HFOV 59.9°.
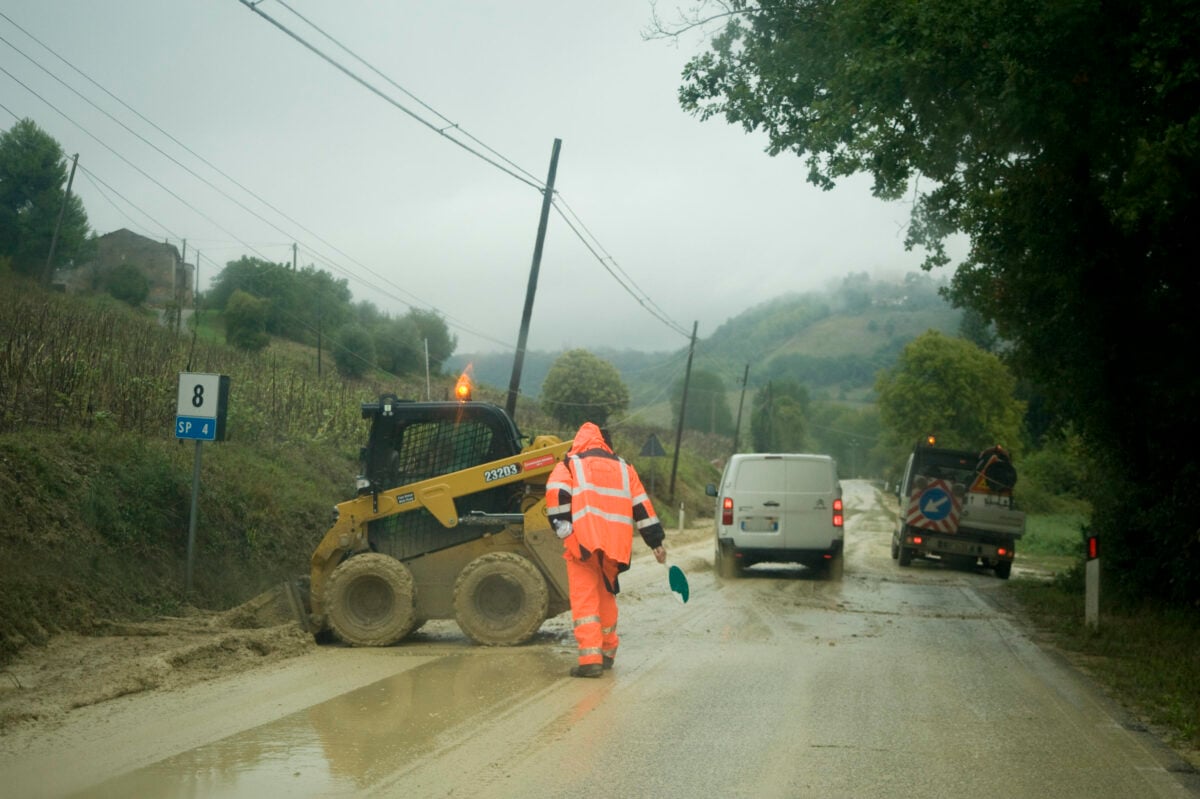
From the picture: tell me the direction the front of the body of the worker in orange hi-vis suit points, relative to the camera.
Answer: away from the camera

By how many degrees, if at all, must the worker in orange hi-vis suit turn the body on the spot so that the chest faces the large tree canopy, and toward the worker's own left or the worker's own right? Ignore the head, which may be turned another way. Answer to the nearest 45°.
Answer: approximately 45° to the worker's own right

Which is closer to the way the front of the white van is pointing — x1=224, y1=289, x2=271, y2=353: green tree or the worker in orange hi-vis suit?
the green tree

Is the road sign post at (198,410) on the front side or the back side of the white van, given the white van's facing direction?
on the back side

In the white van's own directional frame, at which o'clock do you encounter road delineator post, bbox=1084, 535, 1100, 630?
The road delineator post is roughly at 5 o'clock from the white van.

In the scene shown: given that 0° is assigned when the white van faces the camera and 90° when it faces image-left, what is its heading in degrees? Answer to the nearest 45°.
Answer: approximately 180°

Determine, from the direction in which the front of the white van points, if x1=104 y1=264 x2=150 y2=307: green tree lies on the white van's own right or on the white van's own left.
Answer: on the white van's own left

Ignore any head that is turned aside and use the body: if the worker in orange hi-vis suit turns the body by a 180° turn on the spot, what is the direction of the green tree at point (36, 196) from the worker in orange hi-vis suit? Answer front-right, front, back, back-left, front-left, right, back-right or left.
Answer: back-right

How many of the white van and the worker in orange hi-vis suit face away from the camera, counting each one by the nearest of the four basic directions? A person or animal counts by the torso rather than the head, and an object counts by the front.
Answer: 2

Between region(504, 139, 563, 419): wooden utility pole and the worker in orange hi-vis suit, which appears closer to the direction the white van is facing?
the wooden utility pole

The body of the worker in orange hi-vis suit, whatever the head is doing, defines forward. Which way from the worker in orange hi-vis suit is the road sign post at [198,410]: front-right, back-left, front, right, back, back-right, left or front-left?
front-left

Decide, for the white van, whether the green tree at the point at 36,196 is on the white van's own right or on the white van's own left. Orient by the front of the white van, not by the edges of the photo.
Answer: on the white van's own left

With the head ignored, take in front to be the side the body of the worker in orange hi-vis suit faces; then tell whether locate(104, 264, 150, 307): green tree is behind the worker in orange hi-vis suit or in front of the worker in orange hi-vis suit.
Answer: in front
